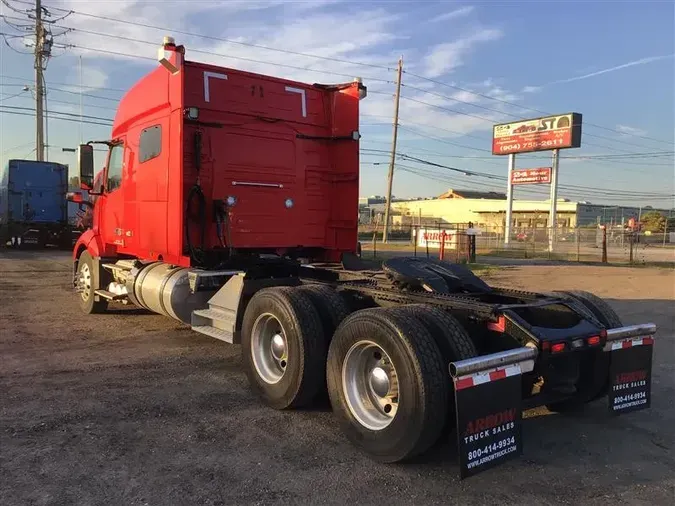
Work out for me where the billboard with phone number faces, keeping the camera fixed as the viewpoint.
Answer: facing the viewer and to the left of the viewer

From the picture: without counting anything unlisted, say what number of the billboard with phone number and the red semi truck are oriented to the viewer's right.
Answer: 0

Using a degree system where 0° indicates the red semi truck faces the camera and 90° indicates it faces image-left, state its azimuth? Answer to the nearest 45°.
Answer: approximately 135°

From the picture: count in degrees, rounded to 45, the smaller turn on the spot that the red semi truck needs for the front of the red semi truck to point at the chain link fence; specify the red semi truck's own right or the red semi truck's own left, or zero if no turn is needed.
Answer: approximately 45° to the red semi truck's own right

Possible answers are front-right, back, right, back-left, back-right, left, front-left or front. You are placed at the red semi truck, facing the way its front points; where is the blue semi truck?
front
